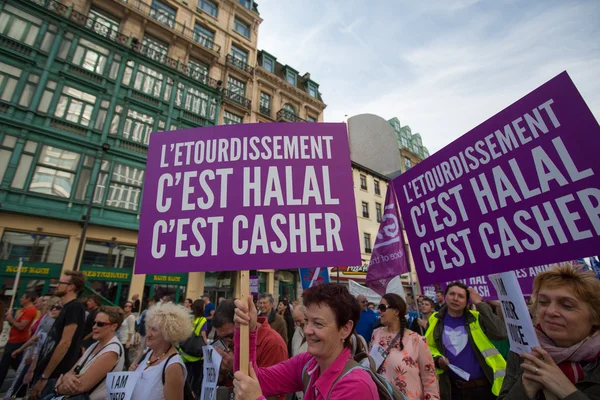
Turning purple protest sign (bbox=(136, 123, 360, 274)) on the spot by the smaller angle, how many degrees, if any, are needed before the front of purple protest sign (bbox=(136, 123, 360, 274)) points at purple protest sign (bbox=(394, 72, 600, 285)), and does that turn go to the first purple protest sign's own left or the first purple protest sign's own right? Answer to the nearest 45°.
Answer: approximately 90° to the first purple protest sign's own left

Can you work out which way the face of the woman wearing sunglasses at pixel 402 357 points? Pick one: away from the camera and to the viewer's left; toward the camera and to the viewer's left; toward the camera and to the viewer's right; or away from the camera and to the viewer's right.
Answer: toward the camera and to the viewer's left

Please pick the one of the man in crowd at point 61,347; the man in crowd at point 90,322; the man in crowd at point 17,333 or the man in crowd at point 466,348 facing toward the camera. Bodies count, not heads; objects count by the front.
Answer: the man in crowd at point 466,348

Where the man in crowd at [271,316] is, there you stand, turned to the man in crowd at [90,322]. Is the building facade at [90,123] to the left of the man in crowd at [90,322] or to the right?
right

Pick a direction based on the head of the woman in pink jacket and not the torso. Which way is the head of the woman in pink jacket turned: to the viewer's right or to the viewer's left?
to the viewer's left

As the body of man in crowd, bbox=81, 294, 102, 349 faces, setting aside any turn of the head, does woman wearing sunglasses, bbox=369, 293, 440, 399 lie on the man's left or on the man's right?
on the man's left

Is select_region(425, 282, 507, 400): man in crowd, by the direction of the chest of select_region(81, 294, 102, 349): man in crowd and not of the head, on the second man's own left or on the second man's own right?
on the second man's own left

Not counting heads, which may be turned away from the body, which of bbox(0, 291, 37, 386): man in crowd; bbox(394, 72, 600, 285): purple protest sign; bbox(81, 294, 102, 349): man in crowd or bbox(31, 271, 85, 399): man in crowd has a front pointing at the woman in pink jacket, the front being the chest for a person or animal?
the purple protest sign

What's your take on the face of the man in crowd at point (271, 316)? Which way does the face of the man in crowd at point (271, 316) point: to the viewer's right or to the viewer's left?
to the viewer's left

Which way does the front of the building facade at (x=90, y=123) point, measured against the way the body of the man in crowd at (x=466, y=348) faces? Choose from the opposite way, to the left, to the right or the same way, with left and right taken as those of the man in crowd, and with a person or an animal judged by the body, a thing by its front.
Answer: to the left

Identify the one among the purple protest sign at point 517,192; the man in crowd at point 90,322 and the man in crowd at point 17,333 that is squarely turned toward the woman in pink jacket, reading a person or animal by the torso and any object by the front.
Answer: the purple protest sign

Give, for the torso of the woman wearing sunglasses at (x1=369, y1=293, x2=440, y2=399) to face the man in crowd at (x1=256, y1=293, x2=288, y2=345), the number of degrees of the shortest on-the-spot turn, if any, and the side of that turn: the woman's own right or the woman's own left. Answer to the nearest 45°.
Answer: approximately 90° to the woman's own right
